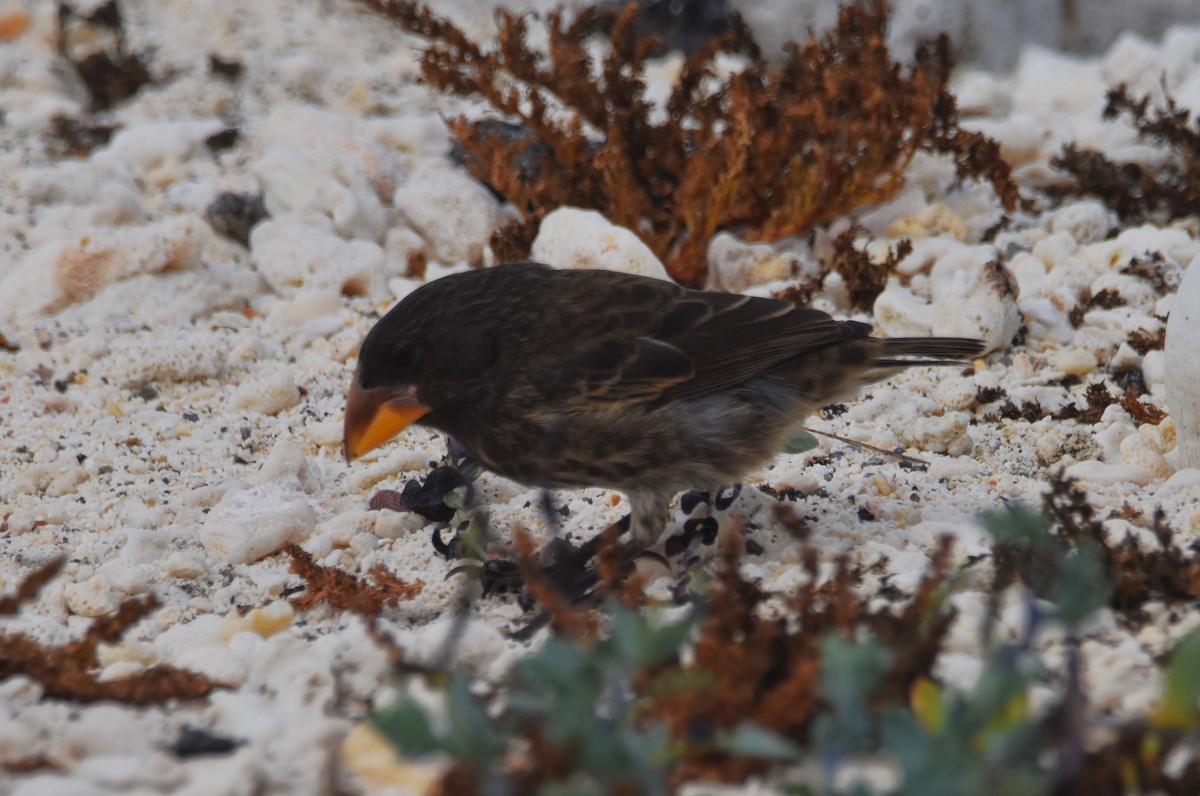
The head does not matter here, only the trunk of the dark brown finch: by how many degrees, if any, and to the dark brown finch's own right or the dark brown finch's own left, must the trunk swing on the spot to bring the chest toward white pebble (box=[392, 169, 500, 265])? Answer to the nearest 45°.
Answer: approximately 45° to the dark brown finch's own right

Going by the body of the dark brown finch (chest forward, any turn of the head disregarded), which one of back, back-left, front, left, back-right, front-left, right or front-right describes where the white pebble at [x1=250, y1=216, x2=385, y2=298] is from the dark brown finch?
front-right

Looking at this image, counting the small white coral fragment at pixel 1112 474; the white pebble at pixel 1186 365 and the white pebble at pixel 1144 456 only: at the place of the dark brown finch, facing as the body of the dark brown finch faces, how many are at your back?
3

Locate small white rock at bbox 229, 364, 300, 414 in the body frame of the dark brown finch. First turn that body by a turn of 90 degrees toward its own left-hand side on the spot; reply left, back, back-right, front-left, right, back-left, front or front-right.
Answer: back-right

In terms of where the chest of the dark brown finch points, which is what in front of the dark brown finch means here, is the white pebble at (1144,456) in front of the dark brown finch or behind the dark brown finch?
behind

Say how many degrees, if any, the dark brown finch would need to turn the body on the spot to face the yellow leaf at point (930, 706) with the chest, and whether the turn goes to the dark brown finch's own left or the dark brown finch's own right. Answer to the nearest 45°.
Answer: approximately 135° to the dark brown finch's own left

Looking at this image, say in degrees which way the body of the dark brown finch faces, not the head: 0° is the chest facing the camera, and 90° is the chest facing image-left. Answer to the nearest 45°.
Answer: approximately 90°

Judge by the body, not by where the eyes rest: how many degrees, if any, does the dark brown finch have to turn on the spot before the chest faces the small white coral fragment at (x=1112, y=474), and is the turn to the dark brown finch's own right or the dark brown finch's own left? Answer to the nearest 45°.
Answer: approximately 180°

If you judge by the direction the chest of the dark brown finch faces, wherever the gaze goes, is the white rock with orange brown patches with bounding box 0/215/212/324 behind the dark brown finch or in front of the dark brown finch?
in front
